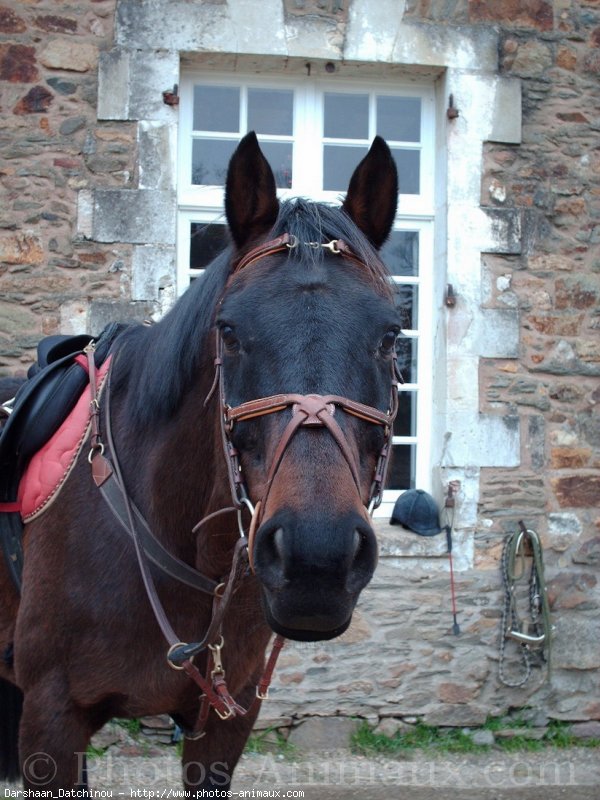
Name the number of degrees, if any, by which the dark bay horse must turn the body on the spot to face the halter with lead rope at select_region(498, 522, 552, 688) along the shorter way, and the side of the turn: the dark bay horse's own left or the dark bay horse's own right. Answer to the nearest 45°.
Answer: approximately 90° to the dark bay horse's own left

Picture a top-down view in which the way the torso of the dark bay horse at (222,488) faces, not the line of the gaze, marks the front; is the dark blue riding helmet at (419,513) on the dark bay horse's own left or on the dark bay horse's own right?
on the dark bay horse's own left

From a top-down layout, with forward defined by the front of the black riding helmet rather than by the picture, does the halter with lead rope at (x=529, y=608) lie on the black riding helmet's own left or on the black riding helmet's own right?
on the black riding helmet's own left

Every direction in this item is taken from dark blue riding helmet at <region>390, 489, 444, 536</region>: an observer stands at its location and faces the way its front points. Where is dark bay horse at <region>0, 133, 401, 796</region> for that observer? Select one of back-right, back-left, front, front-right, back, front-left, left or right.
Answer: front-right

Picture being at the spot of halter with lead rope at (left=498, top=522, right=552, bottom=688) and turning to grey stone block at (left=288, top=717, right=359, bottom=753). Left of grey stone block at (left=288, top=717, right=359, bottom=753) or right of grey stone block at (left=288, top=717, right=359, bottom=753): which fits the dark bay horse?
left

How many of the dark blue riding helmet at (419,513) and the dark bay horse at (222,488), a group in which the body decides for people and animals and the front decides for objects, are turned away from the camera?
0

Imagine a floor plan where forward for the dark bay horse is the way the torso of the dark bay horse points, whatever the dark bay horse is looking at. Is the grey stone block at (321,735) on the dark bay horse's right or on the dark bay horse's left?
on the dark bay horse's left

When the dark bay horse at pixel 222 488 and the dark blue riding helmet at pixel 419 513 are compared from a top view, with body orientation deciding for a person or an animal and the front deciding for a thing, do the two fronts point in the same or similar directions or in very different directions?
same or similar directions

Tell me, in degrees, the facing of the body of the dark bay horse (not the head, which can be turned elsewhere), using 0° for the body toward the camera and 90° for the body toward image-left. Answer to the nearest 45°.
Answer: approximately 315°
